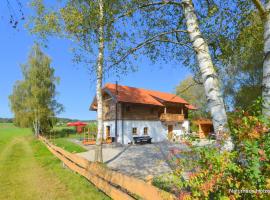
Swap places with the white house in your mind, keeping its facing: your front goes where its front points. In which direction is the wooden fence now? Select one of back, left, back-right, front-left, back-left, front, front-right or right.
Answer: front-right

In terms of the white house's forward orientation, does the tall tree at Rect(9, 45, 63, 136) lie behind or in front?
behind

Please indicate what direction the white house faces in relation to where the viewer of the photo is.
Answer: facing the viewer and to the right of the viewer
